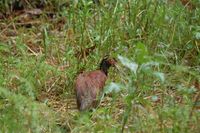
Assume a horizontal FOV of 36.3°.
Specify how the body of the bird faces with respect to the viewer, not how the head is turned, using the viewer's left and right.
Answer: facing away from the viewer and to the right of the viewer
